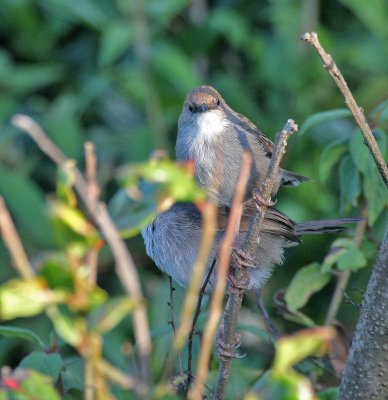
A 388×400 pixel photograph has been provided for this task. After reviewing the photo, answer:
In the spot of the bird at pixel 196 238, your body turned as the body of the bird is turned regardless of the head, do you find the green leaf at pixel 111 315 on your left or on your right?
on your left

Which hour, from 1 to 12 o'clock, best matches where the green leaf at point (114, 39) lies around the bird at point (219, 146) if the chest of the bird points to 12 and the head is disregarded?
The green leaf is roughly at 4 o'clock from the bird.

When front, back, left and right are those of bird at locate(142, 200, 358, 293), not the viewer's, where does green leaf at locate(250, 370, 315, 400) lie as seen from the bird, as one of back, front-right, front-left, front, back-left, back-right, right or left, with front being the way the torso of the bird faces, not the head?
left

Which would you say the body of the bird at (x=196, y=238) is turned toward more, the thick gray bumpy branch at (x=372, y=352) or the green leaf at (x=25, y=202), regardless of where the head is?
the green leaf

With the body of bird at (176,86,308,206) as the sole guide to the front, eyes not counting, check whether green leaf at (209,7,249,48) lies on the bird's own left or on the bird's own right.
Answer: on the bird's own right

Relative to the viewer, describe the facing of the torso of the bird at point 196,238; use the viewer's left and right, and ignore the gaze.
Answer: facing to the left of the viewer

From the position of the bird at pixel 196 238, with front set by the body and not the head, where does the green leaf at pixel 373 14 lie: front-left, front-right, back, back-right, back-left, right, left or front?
right

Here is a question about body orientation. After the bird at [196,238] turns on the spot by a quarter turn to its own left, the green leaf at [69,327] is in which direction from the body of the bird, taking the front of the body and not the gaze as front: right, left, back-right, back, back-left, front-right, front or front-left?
front

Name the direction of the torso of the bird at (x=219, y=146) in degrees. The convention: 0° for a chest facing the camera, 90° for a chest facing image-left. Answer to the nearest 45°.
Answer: approximately 45°

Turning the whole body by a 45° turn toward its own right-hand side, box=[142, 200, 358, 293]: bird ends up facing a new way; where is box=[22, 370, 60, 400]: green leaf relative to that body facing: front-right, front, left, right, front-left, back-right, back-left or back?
back-left

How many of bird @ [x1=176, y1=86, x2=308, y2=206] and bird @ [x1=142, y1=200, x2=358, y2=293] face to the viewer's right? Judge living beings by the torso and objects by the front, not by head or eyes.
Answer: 0

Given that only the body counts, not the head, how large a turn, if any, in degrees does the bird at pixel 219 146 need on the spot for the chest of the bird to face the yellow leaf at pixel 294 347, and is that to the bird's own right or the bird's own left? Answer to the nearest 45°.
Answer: approximately 45° to the bird's own left
